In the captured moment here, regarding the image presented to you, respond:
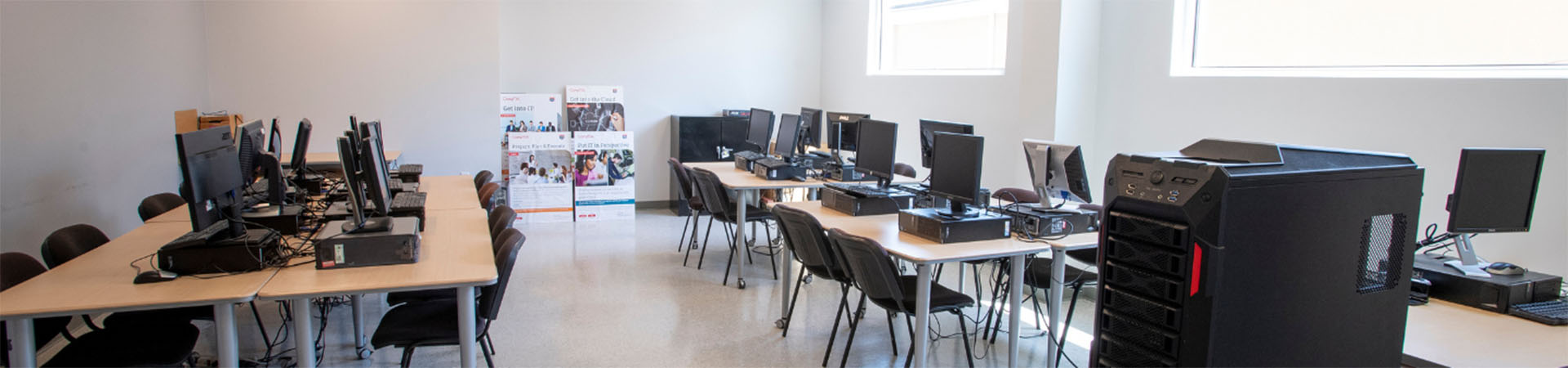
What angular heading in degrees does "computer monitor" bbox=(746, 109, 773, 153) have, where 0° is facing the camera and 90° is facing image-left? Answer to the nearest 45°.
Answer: approximately 45°

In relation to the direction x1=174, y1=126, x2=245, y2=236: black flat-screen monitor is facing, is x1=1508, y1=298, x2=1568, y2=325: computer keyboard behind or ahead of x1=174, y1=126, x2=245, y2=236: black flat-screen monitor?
behind

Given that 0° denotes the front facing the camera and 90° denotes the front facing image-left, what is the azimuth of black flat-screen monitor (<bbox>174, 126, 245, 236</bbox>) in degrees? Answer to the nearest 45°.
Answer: approximately 135°

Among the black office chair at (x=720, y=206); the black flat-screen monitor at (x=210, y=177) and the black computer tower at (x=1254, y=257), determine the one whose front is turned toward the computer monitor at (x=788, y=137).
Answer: the black office chair

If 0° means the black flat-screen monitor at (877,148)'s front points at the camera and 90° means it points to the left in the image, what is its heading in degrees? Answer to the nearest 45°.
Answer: approximately 45°

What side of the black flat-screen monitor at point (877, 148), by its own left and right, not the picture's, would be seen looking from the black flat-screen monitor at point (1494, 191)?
left

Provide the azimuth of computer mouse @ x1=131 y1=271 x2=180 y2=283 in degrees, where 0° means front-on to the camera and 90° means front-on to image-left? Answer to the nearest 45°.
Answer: approximately 270°

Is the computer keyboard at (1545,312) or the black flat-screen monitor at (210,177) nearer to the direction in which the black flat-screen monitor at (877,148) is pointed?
the black flat-screen monitor

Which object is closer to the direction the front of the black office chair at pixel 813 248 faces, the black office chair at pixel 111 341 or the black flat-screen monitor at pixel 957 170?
the black flat-screen monitor

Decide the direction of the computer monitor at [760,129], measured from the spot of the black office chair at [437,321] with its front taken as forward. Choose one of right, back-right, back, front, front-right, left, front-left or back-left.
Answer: back-right
